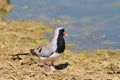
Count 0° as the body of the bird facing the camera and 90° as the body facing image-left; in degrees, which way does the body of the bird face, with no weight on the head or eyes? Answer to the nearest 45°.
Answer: approximately 270°
